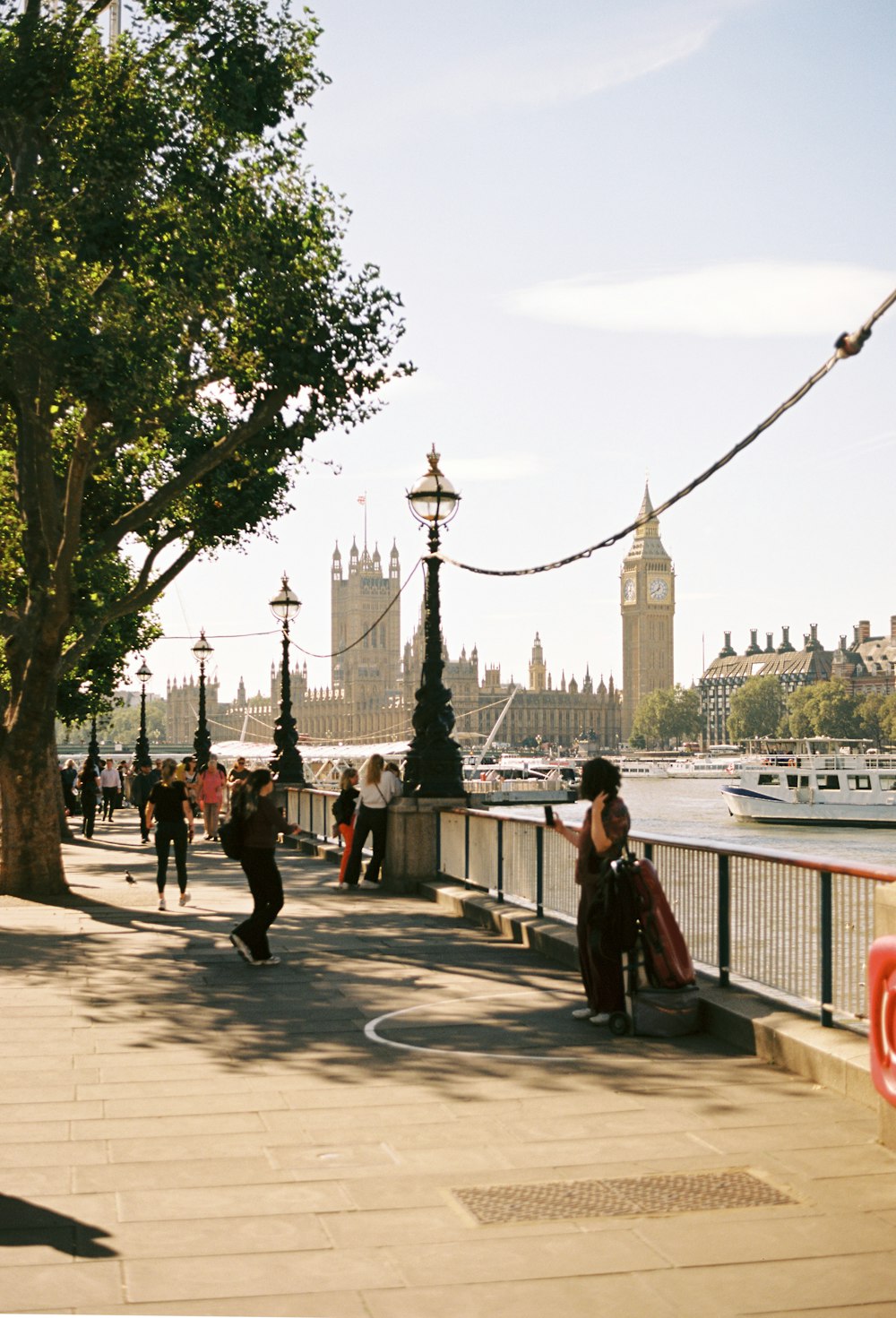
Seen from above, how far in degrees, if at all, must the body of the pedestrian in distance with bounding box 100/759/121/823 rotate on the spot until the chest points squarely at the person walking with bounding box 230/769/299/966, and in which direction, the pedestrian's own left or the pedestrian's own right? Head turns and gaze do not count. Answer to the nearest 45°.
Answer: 0° — they already face them

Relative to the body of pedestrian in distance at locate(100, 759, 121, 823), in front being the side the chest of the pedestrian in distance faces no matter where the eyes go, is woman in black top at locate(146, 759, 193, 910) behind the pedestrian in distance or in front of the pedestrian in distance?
in front

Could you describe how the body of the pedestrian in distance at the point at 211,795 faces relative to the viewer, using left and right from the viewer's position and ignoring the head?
facing the viewer

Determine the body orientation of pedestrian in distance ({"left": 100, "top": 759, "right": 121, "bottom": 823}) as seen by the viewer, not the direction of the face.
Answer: toward the camera

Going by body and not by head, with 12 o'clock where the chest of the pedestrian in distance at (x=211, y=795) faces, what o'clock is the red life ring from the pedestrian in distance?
The red life ring is roughly at 12 o'clock from the pedestrian in distance.

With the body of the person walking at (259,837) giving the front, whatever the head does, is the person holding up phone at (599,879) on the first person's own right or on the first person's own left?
on the first person's own right

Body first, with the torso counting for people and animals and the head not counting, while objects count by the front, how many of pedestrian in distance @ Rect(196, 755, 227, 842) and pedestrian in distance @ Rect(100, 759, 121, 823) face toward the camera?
2

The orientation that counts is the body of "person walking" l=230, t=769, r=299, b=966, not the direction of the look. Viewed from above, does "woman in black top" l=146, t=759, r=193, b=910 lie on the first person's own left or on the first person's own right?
on the first person's own left
